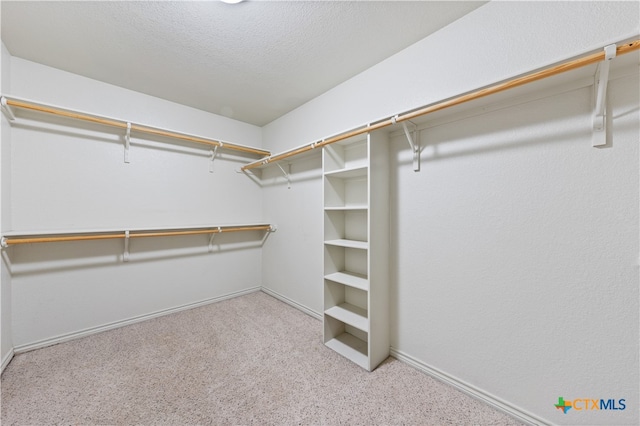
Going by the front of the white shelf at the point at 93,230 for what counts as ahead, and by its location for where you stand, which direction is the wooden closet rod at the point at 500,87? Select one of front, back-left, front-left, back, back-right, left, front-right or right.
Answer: front-left

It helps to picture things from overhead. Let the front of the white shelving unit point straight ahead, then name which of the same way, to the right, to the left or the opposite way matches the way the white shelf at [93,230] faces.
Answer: to the left

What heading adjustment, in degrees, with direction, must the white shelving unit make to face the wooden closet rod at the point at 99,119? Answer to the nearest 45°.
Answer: approximately 45° to its right

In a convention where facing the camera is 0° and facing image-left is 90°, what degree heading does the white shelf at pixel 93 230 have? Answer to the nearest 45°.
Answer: approximately 0°

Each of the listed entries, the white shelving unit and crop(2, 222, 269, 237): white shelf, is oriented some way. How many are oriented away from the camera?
0

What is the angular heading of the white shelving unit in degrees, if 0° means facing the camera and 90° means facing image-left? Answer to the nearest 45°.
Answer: approximately 45°

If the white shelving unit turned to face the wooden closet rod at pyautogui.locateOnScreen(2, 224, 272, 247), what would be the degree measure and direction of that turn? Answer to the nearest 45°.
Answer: approximately 45° to its right

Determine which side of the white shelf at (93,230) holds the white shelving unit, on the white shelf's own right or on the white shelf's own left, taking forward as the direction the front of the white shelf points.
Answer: on the white shelf's own left
